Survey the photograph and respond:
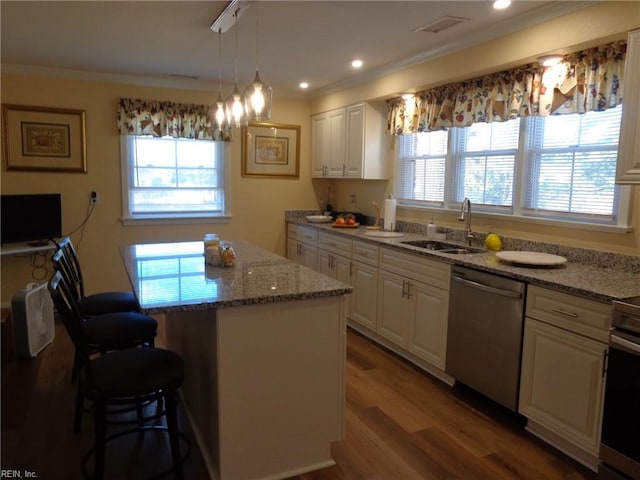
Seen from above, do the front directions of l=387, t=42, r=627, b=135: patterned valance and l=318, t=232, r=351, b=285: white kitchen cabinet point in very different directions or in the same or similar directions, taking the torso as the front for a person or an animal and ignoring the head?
same or similar directions

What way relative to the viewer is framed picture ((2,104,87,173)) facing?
toward the camera

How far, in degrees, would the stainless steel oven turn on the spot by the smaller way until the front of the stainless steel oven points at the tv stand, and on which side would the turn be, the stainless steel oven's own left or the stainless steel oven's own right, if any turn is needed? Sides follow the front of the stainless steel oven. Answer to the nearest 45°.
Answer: approximately 45° to the stainless steel oven's own right

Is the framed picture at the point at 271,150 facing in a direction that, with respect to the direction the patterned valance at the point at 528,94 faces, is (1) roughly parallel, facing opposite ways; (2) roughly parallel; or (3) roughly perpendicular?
roughly perpendicular

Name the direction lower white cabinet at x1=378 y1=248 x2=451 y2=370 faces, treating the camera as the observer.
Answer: facing the viewer and to the left of the viewer

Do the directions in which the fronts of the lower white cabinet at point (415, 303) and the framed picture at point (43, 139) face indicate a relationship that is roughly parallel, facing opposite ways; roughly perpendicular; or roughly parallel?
roughly perpendicular

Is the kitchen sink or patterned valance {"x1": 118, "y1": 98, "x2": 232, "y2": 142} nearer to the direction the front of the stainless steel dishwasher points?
the patterned valance

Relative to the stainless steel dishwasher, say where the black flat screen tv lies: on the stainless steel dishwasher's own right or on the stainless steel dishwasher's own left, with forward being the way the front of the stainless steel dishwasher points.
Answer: on the stainless steel dishwasher's own right

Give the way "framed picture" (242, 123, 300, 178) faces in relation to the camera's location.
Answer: facing the viewer

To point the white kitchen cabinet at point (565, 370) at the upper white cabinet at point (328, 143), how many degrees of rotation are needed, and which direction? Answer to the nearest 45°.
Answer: approximately 90° to its right

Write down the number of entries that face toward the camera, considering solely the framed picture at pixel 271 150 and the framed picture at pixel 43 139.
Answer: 2

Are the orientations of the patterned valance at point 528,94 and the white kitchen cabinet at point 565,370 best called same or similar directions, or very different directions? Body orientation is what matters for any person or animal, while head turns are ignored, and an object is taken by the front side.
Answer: same or similar directions

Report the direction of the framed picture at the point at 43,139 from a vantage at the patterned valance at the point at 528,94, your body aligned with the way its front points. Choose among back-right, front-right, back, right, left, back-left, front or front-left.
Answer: front-right

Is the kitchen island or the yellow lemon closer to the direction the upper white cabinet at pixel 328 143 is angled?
the kitchen island

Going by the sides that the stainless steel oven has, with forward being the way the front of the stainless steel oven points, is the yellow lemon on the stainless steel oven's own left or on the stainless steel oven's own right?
on the stainless steel oven's own right
